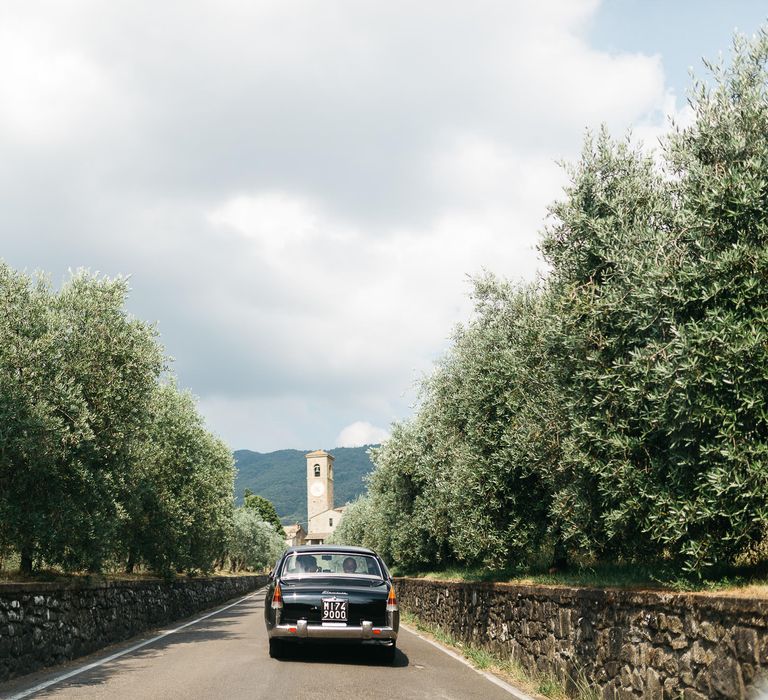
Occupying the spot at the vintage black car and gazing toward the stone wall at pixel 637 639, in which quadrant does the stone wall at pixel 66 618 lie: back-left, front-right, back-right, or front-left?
back-right

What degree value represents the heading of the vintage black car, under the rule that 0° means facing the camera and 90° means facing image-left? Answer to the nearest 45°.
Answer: approximately 180°

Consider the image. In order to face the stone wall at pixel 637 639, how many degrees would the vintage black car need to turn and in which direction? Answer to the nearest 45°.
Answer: approximately 135° to its right
